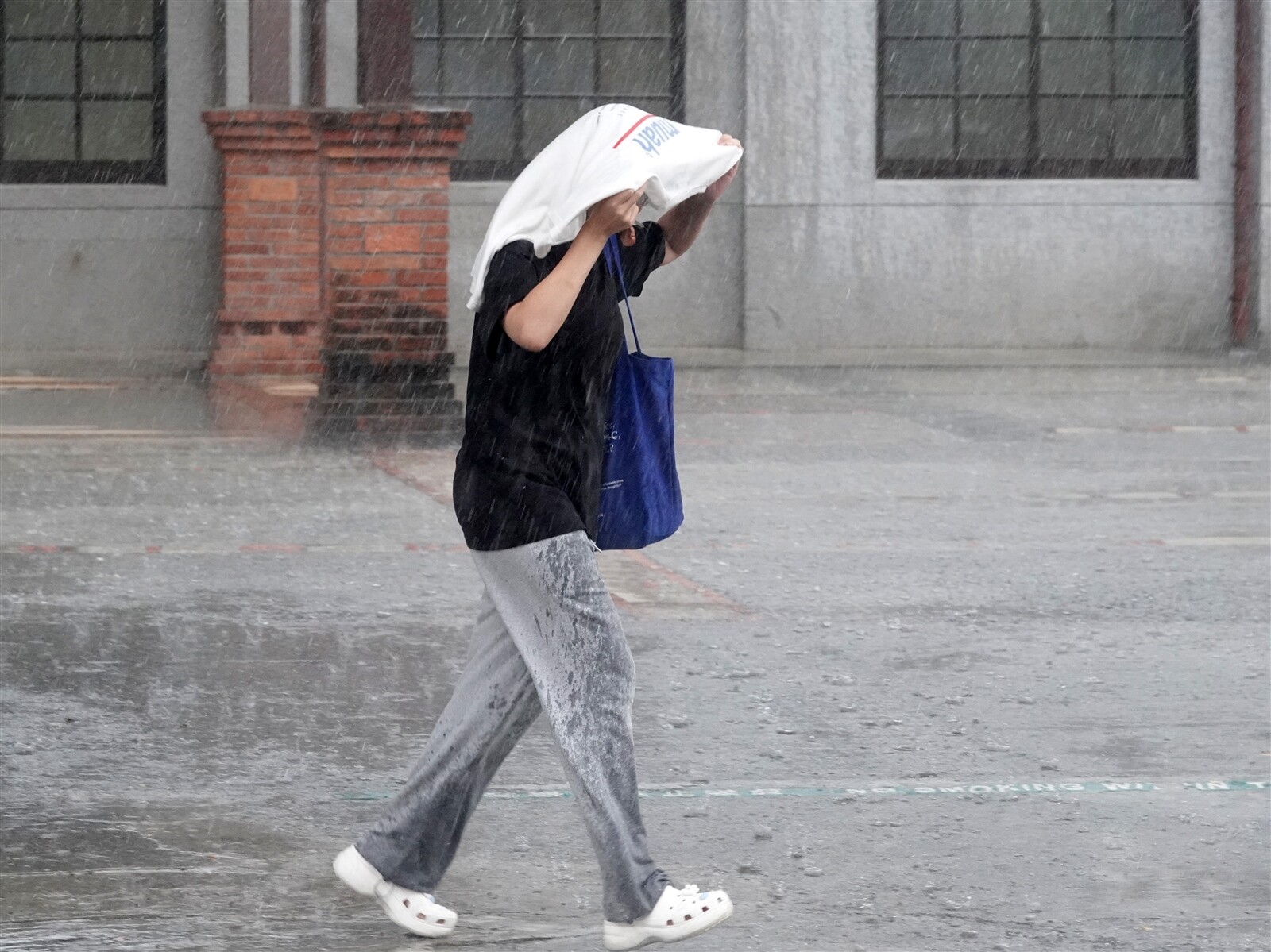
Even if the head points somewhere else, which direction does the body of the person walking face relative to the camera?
to the viewer's right

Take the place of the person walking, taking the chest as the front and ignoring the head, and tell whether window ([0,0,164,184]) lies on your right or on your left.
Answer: on your left

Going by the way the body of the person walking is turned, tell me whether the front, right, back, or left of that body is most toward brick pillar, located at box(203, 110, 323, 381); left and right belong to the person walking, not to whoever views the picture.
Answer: left

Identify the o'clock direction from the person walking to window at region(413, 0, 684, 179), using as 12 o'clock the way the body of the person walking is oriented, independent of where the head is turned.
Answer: The window is roughly at 9 o'clock from the person walking.

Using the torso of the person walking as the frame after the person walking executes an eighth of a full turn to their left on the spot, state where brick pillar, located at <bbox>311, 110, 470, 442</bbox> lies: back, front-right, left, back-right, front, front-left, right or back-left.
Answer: front-left
